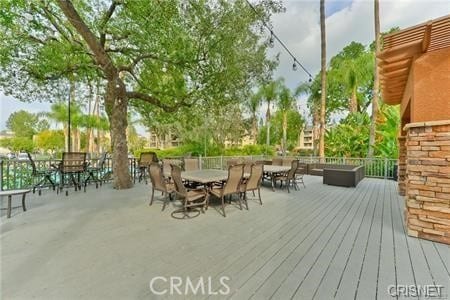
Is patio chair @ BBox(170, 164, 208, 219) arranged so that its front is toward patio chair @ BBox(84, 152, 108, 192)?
no

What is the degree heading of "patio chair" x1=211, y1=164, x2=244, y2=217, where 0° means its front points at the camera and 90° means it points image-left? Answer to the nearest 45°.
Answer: approximately 135°

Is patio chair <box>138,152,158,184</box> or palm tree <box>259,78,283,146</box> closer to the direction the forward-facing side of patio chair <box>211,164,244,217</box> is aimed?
the patio chair

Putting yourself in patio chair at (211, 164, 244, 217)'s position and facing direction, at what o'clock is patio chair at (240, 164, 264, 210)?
patio chair at (240, 164, 264, 210) is roughly at 3 o'clock from patio chair at (211, 164, 244, 217).

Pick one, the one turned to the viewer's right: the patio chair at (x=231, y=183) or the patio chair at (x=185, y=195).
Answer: the patio chair at (x=185, y=195)

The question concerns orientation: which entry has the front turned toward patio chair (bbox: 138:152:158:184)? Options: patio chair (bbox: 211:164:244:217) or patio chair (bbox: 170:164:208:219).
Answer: patio chair (bbox: 211:164:244:217)

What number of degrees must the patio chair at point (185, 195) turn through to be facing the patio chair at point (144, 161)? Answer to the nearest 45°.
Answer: approximately 90° to its left

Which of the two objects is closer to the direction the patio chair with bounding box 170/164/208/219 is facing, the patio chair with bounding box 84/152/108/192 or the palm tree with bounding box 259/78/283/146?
the palm tree

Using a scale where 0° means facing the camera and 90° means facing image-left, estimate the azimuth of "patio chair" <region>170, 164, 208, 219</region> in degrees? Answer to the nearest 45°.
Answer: approximately 270°

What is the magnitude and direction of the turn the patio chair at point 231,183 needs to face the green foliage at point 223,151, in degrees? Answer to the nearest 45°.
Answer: approximately 45° to its right

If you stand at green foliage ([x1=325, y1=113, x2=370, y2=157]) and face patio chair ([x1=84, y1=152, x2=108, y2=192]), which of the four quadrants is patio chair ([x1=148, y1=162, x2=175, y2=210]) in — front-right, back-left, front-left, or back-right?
front-left

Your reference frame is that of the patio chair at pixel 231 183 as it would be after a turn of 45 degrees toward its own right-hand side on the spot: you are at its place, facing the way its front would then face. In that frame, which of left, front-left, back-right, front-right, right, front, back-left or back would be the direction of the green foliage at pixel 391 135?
front-right

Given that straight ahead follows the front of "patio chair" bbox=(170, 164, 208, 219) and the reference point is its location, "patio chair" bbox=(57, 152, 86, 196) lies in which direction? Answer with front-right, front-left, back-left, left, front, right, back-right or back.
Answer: back-left

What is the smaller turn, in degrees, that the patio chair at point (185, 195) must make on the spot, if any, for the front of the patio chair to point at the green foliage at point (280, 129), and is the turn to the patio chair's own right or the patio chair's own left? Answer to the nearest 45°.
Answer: approximately 45° to the patio chair's own left

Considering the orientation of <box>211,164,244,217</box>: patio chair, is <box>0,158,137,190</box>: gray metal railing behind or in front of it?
in front

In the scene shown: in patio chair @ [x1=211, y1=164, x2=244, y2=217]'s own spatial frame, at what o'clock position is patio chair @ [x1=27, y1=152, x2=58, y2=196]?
patio chair @ [x1=27, y1=152, x2=58, y2=196] is roughly at 11 o'clock from patio chair @ [x1=211, y1=164, x2=244, y2=217].
